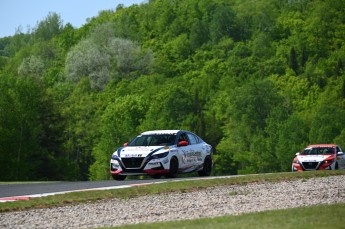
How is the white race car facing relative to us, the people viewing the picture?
facing the viewer and to the left of the viewer

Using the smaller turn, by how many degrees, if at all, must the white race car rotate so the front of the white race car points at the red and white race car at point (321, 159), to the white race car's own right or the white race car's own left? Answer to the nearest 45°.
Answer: approximately 180°
